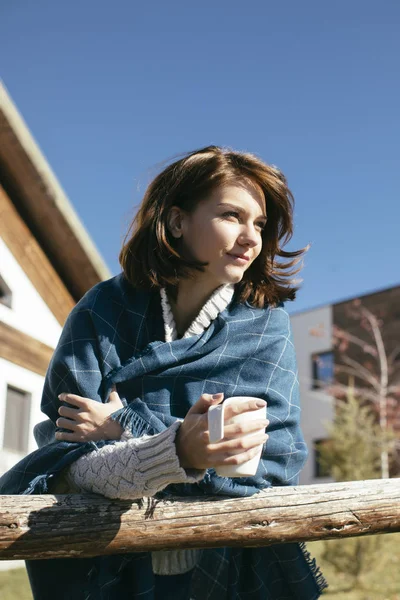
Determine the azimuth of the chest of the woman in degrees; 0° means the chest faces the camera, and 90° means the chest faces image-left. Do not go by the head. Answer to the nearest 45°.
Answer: approximately 0°

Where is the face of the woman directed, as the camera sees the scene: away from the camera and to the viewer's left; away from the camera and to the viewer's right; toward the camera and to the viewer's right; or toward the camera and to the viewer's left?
toward the camera and to the viewer's right

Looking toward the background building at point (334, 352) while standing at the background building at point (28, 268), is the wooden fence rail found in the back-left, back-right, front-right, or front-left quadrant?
back-right

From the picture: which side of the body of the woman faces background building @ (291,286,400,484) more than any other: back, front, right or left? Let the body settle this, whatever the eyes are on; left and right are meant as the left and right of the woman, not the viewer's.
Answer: back
